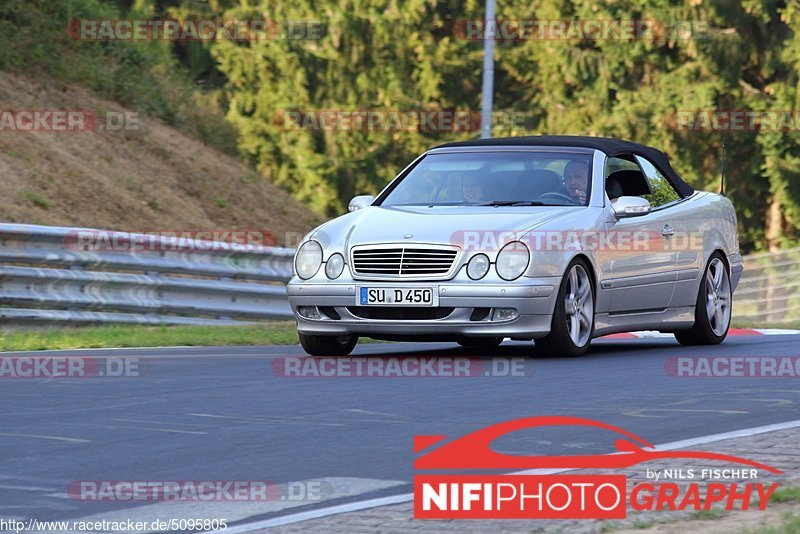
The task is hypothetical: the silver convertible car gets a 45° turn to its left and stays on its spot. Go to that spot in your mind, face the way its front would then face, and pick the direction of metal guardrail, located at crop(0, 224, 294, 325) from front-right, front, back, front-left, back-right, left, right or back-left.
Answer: back-right

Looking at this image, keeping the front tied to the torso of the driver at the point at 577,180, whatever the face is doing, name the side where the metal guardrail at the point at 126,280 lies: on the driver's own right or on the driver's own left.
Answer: on the driver's own right

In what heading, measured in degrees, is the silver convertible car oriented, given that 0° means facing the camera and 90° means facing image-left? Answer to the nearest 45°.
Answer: approximately 45°

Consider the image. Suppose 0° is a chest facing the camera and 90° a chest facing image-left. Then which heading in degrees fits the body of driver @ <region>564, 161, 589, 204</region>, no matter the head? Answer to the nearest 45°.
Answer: approximately 45°
